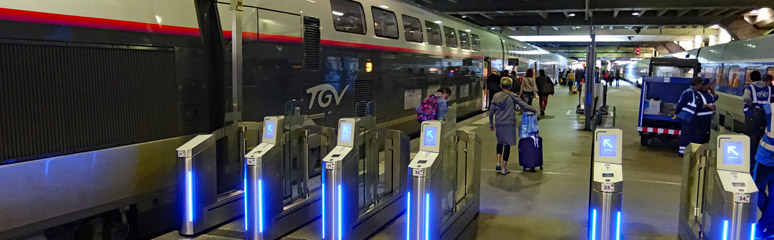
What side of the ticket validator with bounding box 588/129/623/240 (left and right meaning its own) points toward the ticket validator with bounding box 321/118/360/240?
right

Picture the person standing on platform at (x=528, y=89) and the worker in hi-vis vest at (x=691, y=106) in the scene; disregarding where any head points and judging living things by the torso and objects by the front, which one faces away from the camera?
the person standing on platform

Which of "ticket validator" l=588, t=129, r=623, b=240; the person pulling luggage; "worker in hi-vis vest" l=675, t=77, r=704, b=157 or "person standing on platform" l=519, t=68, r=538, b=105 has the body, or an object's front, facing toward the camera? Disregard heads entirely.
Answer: the ticket validator

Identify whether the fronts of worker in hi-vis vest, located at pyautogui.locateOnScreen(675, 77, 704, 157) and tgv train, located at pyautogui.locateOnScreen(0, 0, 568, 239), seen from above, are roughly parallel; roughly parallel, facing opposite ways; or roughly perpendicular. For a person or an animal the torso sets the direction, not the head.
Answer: roughly perpendicular

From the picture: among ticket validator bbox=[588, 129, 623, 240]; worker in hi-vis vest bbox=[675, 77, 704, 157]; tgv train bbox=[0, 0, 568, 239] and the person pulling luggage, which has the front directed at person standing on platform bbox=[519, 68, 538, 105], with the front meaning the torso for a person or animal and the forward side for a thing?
the person pulling luggage

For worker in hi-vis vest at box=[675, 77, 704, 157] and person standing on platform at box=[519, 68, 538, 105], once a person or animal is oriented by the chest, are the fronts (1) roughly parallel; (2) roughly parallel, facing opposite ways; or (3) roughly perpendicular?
roughly perpendicular

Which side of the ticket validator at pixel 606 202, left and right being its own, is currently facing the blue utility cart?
back

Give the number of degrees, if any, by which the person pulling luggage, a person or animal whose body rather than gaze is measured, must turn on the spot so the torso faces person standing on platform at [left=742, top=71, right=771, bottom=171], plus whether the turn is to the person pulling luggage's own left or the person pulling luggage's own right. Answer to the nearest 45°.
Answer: approximately 90° to the person pulling luggage's own right

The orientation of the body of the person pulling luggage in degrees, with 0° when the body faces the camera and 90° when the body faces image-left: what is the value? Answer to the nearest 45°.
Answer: approximately 180°

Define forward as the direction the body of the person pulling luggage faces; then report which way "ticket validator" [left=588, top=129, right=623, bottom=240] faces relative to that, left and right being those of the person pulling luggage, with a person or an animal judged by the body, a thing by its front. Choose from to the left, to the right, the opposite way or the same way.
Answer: the opposite way

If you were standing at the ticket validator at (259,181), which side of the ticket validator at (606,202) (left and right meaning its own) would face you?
right
